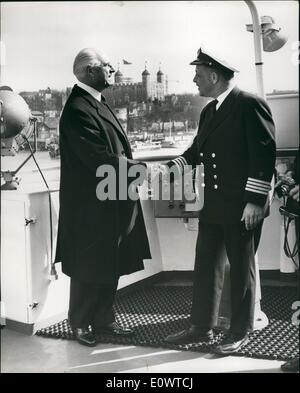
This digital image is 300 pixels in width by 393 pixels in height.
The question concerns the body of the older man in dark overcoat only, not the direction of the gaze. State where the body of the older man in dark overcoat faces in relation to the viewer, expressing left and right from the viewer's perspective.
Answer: facing to the right of the viewer

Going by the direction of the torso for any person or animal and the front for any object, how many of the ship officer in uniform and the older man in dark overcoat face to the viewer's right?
1

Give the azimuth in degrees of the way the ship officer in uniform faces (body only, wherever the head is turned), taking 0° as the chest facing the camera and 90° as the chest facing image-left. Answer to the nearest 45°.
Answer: approximately 45°
